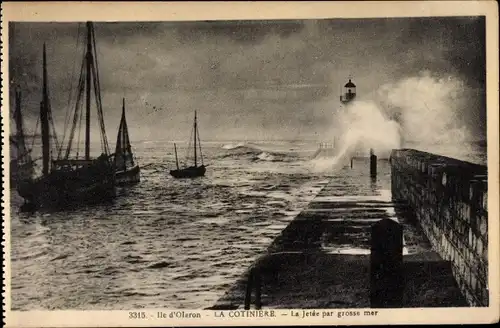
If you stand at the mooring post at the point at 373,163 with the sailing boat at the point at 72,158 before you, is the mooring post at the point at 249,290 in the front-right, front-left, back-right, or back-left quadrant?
front-left

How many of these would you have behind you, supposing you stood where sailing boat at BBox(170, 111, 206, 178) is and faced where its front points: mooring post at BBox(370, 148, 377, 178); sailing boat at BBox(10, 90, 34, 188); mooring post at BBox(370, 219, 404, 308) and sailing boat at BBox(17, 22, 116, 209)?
2
